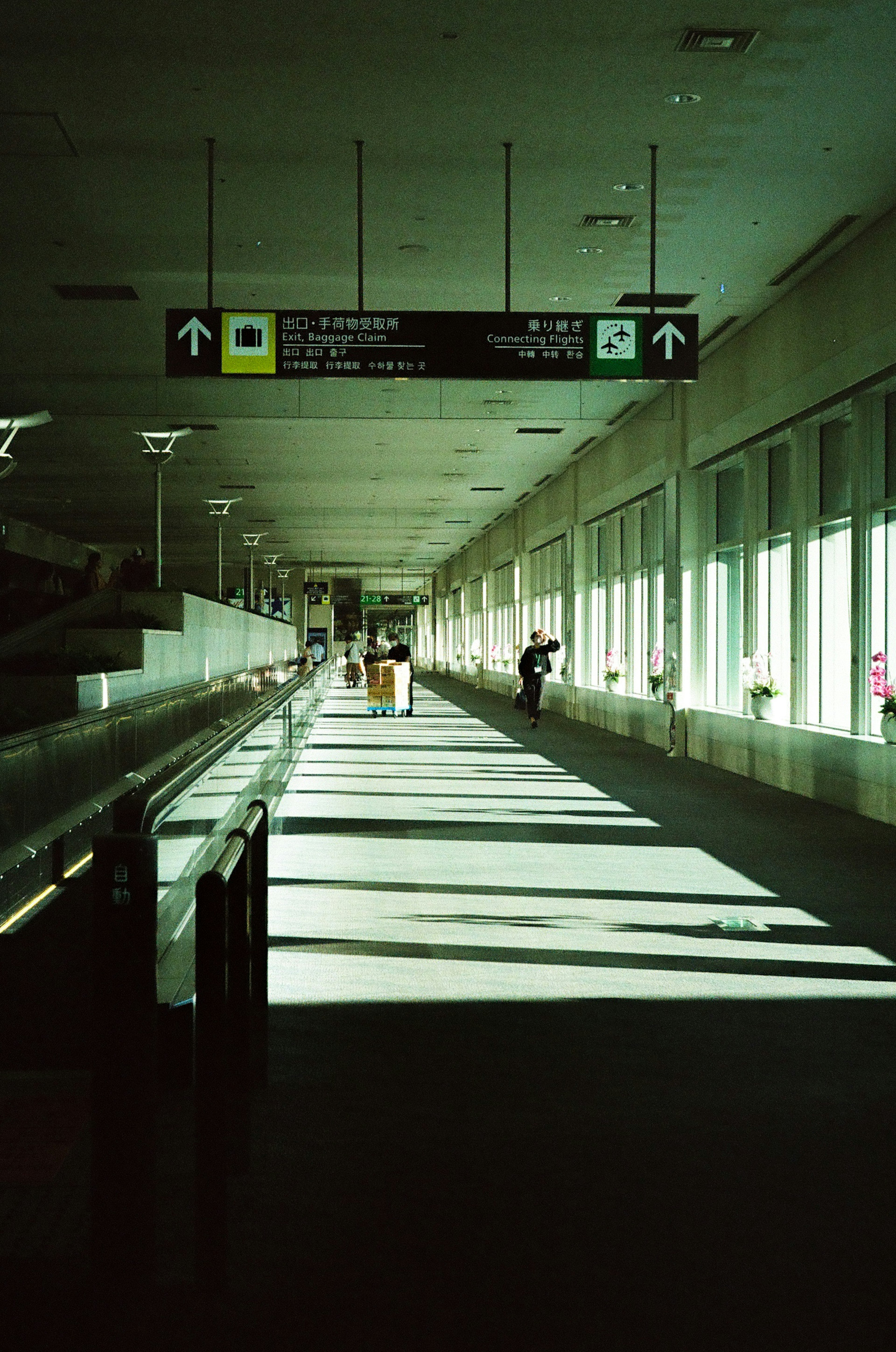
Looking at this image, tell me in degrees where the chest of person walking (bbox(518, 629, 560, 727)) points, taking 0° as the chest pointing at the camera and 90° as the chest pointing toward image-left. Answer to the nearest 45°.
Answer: approximately 0°

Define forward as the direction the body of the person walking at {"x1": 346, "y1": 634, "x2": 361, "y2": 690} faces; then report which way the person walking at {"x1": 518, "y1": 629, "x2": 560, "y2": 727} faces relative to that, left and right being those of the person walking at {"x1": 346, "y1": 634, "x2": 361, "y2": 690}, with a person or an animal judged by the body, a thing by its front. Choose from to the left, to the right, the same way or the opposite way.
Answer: the opposite way

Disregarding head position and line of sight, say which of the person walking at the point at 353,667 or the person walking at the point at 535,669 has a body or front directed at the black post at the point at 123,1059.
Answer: the person walking at the point at 535,669

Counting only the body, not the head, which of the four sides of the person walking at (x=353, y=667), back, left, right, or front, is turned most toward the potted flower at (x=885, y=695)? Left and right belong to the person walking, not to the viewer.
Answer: back

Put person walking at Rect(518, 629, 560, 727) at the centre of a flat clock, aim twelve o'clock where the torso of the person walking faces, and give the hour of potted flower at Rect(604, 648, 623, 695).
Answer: The potted flower is roughly at 8 o'clock from the person walking.

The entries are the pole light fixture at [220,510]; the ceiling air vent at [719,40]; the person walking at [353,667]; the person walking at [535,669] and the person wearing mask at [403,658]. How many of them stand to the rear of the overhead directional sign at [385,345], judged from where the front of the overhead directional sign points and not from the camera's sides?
4

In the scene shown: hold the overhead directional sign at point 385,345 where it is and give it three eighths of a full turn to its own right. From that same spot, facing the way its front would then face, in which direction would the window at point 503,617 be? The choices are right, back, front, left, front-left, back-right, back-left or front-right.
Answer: front-right

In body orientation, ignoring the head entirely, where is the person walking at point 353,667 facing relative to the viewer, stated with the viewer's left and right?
facing away from the viewer

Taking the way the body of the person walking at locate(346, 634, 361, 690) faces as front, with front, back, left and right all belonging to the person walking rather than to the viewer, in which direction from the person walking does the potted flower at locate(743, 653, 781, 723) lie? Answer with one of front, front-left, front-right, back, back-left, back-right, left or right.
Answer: back

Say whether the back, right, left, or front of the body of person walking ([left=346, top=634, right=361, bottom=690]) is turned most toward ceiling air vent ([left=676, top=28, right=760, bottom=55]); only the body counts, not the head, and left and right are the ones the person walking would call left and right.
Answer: back

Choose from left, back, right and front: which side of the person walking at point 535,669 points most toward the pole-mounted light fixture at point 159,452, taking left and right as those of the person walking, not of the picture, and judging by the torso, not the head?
right

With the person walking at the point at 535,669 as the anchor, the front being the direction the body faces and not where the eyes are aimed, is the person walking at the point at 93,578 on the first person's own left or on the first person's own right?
on the first person's own right
